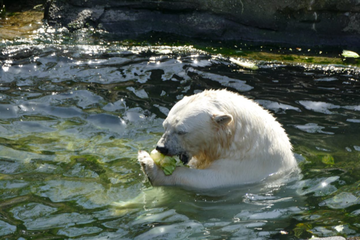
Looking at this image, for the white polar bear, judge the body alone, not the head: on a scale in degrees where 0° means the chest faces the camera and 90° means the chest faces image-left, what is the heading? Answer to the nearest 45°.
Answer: approximately 90°

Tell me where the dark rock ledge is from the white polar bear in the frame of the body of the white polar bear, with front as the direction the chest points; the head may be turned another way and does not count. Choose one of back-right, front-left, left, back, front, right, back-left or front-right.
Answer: right
